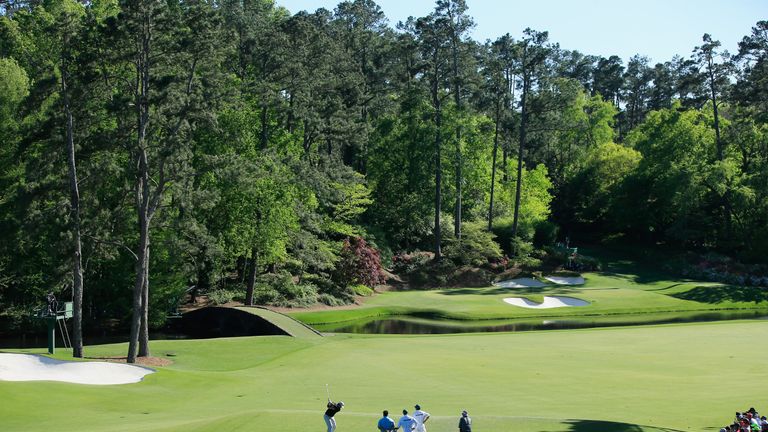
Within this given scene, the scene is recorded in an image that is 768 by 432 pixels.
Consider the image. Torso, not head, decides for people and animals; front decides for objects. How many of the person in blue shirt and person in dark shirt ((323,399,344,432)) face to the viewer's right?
1

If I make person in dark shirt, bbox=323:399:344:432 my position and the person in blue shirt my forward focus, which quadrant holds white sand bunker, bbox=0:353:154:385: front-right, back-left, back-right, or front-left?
back-left

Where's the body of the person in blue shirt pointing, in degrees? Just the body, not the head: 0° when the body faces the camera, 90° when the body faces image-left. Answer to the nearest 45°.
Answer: approximately 180°

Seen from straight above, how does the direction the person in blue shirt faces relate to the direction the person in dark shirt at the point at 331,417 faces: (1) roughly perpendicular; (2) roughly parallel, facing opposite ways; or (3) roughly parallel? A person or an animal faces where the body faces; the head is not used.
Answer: roughly perpendicular

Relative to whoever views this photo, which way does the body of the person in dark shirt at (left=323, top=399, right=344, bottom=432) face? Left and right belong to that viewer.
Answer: facing to the right of the viewer

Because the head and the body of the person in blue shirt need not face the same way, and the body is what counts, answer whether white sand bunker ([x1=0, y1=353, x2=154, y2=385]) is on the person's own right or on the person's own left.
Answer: on the person's own left

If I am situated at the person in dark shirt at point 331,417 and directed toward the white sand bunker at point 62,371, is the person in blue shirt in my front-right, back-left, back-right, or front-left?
back-right

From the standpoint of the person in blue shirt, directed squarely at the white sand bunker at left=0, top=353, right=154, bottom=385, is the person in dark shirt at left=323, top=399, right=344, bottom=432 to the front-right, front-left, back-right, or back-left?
front-left

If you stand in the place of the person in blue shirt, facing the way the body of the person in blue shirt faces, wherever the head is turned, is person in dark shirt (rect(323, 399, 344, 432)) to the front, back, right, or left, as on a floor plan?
left
